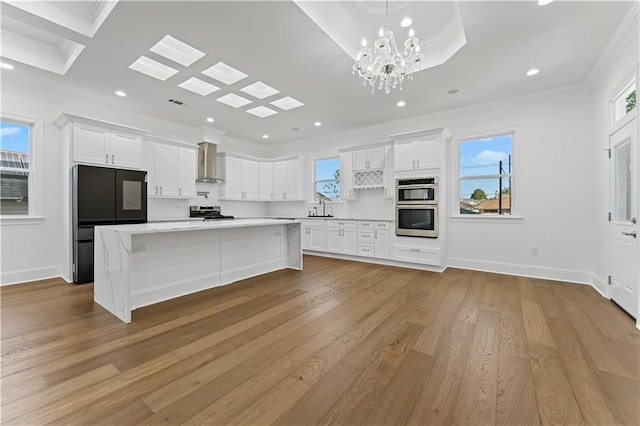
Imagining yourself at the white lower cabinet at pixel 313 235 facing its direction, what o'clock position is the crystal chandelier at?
The crystal chandelier is roughly at 10 o'clock from the white lower cabinet.

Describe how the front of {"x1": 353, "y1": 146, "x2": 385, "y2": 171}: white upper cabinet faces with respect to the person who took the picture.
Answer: facing the viewer and to the left of the viewer

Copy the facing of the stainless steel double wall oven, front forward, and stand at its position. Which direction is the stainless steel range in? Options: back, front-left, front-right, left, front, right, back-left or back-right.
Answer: right

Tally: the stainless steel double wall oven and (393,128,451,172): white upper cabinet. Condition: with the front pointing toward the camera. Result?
2

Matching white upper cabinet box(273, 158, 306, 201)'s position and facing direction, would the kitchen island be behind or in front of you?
in front

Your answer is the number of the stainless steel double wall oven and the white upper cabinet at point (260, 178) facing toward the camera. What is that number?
2

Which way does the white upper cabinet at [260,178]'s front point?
toward the camera

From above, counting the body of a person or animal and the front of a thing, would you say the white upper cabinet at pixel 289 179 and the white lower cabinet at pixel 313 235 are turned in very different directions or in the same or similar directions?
same or similar directions

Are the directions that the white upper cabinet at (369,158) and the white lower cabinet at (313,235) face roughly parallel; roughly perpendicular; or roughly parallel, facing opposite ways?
roughly parallel

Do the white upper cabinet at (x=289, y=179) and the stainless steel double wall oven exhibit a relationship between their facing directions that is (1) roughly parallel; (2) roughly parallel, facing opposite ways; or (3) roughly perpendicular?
roughly parallel
